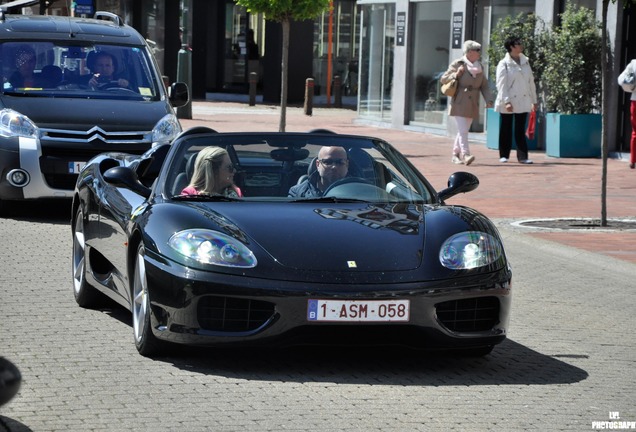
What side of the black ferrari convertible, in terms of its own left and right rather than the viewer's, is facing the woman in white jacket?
back

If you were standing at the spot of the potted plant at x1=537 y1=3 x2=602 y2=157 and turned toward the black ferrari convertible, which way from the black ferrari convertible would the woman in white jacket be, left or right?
right

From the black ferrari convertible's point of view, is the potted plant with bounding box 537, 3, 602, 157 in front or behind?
behind

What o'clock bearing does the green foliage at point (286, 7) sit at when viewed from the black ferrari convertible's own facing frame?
The green foliage is roughly at 6 o'clock from the black ferrari convertible.

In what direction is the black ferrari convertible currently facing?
toward the camera

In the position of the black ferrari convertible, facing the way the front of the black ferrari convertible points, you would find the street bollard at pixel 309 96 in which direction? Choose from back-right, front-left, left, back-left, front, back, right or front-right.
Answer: back

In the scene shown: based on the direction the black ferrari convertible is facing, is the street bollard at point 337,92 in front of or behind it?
behind

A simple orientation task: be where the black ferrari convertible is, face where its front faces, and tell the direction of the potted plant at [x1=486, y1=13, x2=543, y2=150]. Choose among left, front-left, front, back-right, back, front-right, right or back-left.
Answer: back

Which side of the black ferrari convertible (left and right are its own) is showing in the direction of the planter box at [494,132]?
back

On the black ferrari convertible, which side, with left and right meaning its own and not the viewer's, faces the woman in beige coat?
back

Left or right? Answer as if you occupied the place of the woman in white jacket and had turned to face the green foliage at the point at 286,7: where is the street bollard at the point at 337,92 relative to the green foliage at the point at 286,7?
right

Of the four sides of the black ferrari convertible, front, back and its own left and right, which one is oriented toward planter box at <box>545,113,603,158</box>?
back
